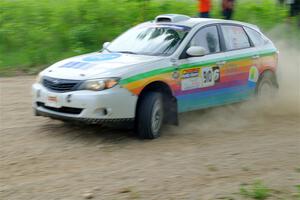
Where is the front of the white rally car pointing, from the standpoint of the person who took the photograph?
facing the viewer and to the left of the viewer
